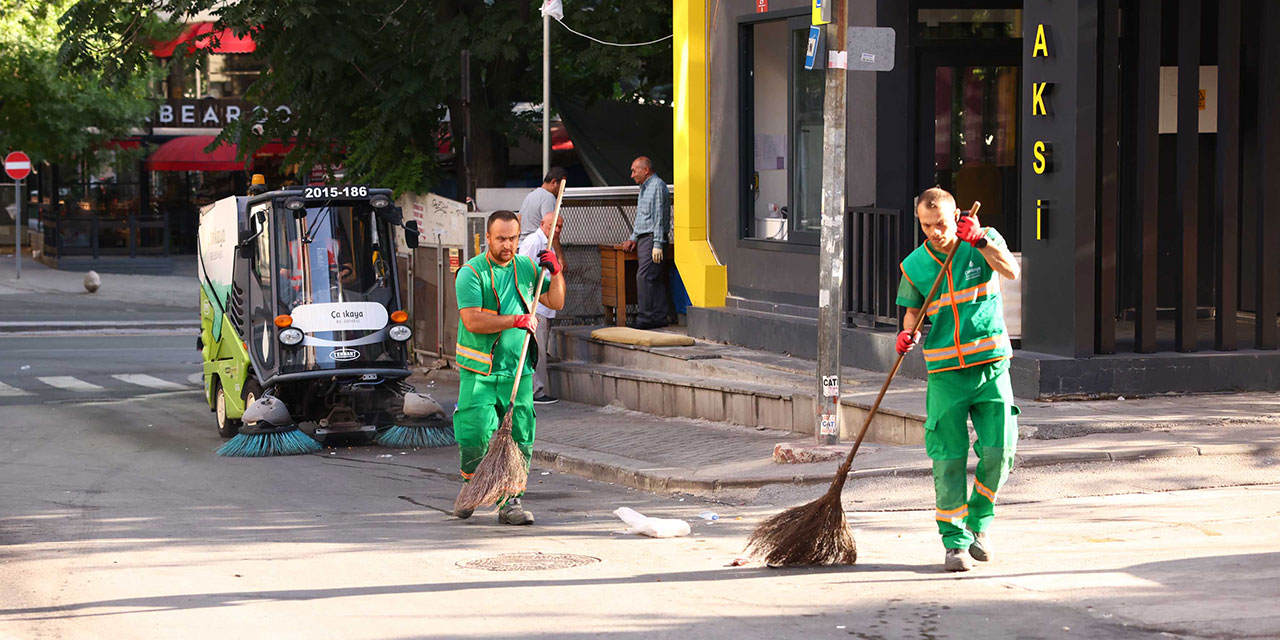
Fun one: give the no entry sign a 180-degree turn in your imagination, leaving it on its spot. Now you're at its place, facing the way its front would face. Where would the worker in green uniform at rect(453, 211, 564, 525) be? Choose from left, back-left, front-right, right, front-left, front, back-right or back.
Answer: back

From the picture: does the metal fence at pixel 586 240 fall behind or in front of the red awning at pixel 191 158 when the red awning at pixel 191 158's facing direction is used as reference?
in front

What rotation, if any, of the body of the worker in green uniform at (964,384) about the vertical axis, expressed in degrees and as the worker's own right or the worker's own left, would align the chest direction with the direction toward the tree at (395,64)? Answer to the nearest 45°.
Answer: approximately 135° to the worker's own right

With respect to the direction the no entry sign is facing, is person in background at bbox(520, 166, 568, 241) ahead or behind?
ahead

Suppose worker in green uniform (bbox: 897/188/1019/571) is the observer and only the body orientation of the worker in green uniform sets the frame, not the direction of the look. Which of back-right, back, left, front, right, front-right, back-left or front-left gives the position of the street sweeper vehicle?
back-right

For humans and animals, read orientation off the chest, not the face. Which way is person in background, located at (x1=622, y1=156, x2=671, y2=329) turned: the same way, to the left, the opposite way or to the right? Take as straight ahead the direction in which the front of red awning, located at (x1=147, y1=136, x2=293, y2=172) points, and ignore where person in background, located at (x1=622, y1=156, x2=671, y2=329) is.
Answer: to the right

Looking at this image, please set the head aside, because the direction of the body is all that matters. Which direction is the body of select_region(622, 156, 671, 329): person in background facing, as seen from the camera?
to the viewer's left

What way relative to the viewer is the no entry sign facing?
toward the camera

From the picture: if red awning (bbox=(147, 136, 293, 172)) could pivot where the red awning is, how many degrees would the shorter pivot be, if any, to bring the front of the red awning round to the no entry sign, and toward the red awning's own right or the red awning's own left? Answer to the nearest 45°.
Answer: approximately 45° to the red awning's own right

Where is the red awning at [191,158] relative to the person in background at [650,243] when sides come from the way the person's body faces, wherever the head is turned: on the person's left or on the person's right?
on the person's right

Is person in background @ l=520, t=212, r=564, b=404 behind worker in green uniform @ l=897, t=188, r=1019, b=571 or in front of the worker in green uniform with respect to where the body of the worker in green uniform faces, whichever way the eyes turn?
behind
